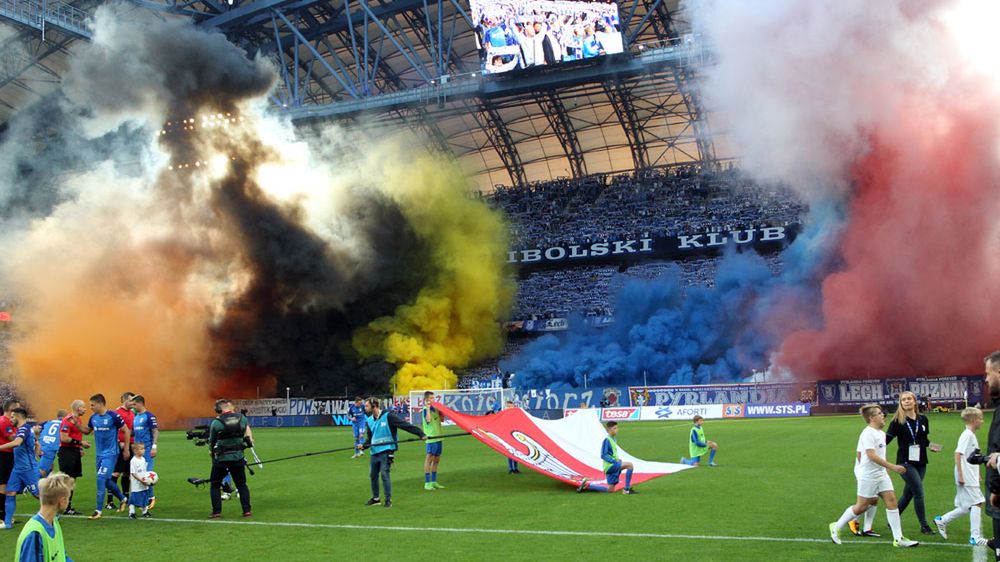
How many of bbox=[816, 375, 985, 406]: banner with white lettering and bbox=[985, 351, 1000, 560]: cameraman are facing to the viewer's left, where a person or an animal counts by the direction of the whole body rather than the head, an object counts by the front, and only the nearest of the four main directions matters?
1

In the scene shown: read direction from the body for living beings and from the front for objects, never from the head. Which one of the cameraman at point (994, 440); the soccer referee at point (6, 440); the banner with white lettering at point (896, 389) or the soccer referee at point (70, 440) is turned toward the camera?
the banner with white lettering

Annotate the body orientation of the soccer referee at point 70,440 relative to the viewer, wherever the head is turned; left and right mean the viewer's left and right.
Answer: facing to the right of the viewer

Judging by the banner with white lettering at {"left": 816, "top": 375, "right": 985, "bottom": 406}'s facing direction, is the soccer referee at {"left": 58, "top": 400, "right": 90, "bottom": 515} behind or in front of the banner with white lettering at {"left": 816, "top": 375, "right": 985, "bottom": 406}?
in front

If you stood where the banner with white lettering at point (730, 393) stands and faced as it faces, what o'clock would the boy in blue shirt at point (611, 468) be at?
The boy in blue shirt is roughly at 12 o'clock from the banner with white lettering.

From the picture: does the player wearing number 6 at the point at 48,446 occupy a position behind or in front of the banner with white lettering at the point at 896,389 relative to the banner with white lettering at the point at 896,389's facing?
in front

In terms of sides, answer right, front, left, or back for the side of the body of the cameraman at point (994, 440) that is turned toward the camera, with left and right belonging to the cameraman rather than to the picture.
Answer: left

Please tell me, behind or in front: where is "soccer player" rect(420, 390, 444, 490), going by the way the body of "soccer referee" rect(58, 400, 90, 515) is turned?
in front

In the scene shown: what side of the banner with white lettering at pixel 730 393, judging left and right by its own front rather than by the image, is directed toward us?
front

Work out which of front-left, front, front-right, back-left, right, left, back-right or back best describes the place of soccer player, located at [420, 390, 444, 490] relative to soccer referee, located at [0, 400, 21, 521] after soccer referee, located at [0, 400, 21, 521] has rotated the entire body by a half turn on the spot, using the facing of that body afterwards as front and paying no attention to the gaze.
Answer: back
